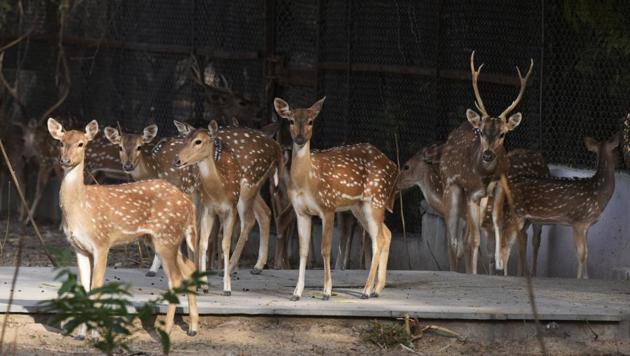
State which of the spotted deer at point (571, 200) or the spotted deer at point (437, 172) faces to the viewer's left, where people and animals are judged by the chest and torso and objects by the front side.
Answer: the spotted deer at point (437, 172)

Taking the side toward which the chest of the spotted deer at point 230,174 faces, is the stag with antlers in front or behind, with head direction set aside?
behind

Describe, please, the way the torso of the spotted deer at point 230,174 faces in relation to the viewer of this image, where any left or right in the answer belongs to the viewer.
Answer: facing the viewer and to the left of the viewer

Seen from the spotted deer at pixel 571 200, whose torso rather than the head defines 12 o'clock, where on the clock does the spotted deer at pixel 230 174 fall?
the spotted deer at pixel 230 174 is roughly at 5 o'clock from the spotted deer at pixel 571 200.

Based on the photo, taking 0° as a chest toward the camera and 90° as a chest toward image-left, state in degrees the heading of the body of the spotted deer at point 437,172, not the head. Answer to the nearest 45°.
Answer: approximately 90°

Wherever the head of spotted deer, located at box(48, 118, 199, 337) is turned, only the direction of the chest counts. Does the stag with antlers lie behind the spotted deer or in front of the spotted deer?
behind

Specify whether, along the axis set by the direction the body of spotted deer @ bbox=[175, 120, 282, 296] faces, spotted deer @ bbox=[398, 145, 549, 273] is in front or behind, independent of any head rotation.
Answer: behind

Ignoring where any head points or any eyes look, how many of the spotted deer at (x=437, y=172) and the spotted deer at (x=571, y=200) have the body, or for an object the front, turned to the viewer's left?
1

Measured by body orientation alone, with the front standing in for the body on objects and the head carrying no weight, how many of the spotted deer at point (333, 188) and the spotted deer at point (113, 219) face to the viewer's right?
0

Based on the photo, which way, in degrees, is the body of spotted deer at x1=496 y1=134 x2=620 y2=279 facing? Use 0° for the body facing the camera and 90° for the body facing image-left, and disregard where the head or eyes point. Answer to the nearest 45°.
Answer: approximately 270°
